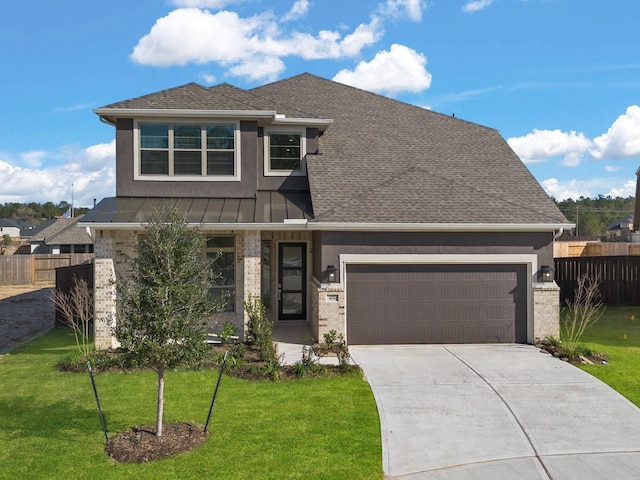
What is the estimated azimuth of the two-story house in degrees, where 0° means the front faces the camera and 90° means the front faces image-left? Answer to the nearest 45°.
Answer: approximately 0°

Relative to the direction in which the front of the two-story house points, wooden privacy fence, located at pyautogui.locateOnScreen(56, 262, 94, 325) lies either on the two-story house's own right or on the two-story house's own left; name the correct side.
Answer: on the two-story house's own right

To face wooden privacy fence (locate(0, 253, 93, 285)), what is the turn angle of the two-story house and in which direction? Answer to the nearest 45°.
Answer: approximately 135° to its right

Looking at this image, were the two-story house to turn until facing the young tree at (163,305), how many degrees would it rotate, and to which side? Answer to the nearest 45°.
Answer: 0° — it already faces it
